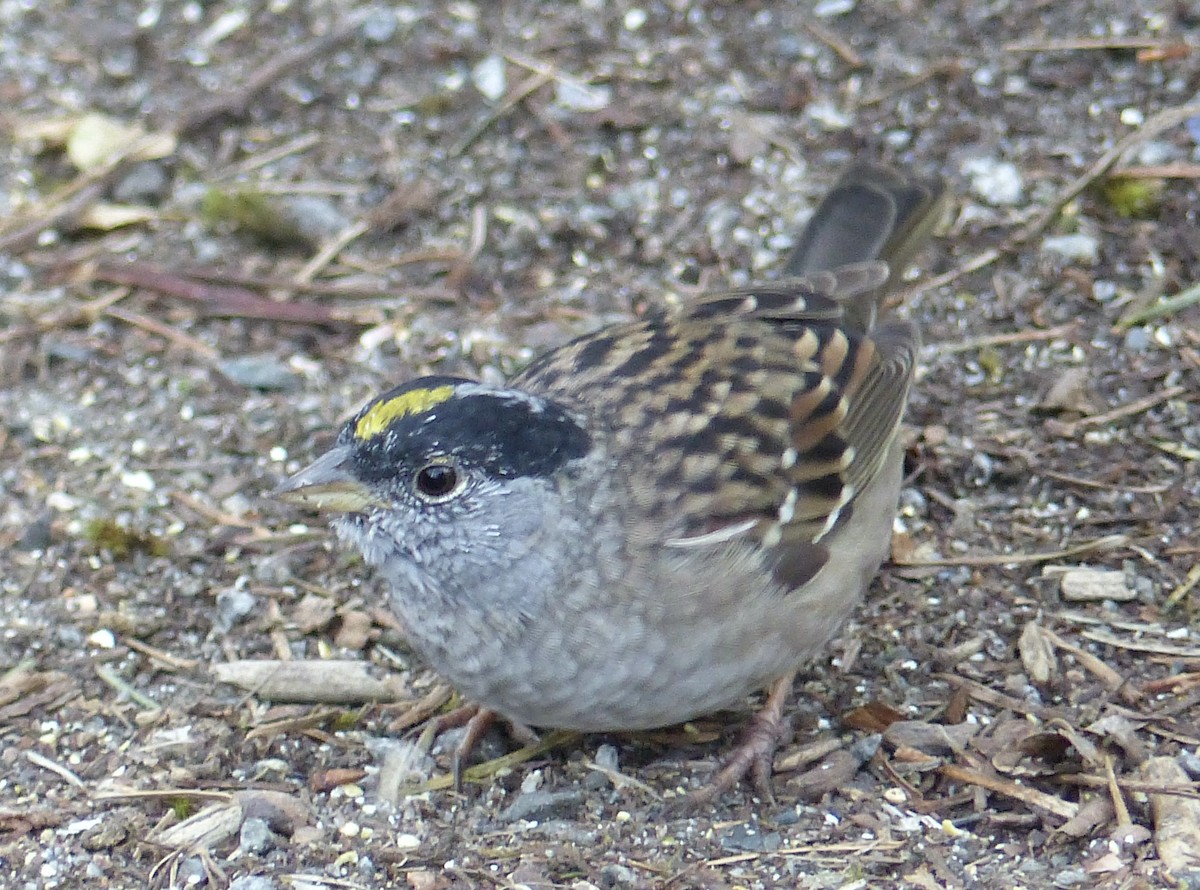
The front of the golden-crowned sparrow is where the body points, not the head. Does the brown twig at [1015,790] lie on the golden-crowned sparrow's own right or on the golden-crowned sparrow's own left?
on the golden-crowned sparrow's own left

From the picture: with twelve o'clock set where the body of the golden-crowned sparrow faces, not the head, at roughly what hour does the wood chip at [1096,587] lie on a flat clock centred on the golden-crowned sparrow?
The wood chip is roughly at 7 o'clock from the golden-crowned sparrow.

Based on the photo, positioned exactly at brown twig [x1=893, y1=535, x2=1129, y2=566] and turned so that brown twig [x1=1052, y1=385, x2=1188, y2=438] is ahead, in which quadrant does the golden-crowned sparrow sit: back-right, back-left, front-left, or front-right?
back-left

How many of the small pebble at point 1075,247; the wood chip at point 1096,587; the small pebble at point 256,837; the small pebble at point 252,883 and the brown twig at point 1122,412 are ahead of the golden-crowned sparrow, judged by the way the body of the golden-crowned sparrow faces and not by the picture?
2

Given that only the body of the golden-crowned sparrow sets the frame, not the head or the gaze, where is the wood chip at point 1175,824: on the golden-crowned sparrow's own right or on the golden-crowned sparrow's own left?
on the golden-crowned sparrow's own left

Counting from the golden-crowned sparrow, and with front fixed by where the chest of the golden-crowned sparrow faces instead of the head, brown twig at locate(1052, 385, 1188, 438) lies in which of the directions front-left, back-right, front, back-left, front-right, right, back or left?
back

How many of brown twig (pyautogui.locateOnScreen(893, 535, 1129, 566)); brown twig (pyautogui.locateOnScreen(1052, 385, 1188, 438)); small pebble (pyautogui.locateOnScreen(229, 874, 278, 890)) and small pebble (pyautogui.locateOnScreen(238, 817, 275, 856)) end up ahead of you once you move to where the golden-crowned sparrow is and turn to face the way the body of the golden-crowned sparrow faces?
2

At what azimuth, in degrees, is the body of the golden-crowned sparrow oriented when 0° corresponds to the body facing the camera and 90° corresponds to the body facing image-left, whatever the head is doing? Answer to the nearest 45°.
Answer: approximately 45°

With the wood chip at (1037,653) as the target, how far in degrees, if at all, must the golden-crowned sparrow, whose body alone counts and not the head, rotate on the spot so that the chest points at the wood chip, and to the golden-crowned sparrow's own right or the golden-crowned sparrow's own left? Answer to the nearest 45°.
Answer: approximately 135° to the golden-crowned sparrow's own left

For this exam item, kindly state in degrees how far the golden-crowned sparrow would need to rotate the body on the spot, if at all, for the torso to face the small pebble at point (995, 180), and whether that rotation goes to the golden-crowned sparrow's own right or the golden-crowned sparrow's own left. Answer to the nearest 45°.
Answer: approximately 180°

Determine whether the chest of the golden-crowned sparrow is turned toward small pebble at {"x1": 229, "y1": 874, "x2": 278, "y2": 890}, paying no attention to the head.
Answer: yes

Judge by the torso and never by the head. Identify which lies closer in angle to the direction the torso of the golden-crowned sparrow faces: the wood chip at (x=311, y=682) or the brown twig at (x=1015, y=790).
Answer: the wood chip

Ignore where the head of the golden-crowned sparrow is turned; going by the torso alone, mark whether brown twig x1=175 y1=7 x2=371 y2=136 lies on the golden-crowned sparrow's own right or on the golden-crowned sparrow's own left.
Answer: on the golden-crowned sparrow's own right
